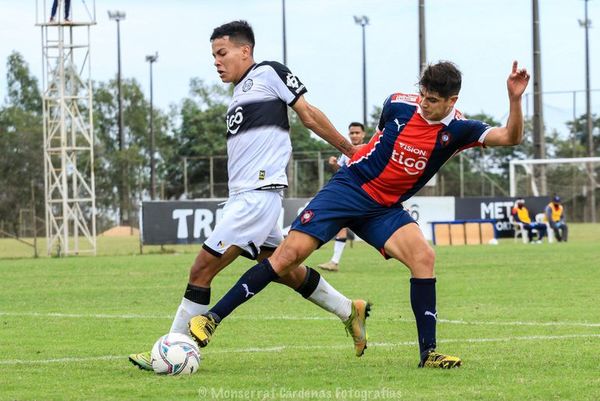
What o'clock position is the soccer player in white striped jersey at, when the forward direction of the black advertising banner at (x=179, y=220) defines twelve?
The soccer player in white striped jersey is roughly at 12 o'clock from the black advertising banner.

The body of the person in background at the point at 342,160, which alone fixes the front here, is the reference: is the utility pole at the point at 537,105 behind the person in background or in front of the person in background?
behind

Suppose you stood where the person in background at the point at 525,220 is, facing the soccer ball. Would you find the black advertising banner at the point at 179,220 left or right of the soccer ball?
right

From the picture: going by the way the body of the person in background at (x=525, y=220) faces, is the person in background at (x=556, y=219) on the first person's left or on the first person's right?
on the first person's left

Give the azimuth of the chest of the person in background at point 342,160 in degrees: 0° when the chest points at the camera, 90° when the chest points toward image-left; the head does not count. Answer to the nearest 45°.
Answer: approximately 45°
